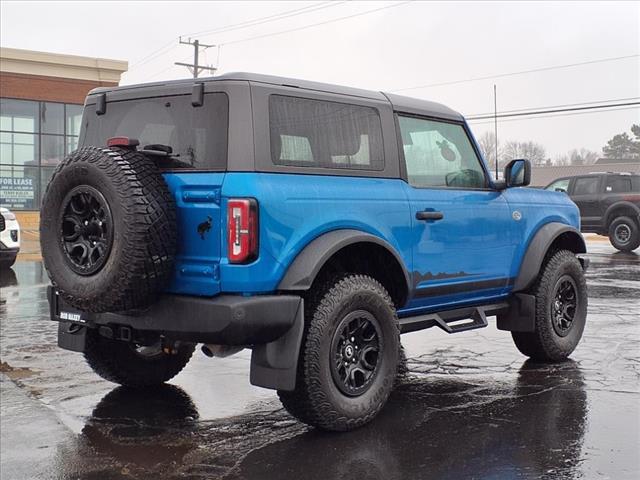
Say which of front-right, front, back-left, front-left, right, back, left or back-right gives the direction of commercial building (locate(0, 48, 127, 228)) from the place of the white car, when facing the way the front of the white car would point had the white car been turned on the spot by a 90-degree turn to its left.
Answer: front-left

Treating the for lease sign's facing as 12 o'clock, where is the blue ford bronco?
The blue ford bronco is roughly at 12 o'clock from the for lease sign.

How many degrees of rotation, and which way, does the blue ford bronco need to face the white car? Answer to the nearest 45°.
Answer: approximately 90° to its left

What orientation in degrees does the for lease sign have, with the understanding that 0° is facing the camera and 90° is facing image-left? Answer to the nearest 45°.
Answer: approximately 0°

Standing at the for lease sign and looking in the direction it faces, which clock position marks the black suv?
The black suv is roughly at 11 o'clock from the for lease sign.

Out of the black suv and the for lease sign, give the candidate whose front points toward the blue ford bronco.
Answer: the for lease sign

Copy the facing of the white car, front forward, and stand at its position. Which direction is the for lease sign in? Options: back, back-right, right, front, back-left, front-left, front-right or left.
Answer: back-left

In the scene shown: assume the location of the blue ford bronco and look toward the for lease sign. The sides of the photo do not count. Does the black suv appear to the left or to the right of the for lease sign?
right
